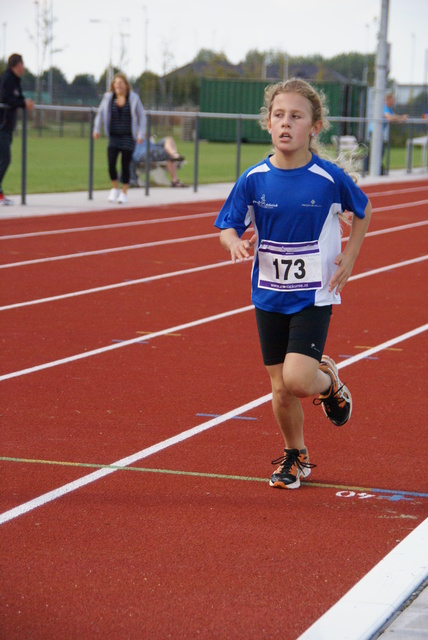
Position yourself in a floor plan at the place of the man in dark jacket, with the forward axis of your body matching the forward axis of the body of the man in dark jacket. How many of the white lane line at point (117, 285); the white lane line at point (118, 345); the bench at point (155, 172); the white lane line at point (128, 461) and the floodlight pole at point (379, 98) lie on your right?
3

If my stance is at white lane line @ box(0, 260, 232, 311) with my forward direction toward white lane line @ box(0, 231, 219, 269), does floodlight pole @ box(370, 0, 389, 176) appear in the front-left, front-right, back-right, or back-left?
front-right

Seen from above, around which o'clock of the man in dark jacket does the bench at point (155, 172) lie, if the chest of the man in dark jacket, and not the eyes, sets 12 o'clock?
The bench is roughly at 10 o'clock from the man in dark jacket.

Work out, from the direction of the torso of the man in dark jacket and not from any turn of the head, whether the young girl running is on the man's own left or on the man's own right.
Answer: on the man's own right

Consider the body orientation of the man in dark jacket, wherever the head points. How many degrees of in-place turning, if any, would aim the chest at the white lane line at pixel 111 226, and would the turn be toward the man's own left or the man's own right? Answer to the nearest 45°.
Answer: approximately 45° to the man's own right

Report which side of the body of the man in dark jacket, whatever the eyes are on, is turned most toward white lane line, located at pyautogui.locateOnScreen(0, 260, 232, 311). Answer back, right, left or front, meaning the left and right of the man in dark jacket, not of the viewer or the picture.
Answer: right

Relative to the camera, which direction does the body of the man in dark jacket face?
to the viewer's right

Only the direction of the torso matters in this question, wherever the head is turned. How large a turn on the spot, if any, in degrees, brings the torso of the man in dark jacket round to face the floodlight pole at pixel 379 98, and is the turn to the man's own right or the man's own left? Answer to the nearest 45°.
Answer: approximately 45° to the man's own left

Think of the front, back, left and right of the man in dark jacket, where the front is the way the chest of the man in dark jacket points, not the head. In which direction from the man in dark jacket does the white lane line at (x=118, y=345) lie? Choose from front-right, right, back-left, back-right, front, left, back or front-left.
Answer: right

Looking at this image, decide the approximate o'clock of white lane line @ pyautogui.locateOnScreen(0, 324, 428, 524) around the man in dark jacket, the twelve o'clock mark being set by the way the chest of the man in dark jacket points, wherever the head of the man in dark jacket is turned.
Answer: The white lane line is roughly at 3 o'clock from the man in dark jacket.

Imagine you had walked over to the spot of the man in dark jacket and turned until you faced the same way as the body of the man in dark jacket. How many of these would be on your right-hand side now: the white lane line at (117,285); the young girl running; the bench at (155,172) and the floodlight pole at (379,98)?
2

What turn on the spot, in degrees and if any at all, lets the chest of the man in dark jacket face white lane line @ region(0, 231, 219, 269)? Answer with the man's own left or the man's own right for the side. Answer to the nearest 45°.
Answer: approximately 90° to the man's own right
